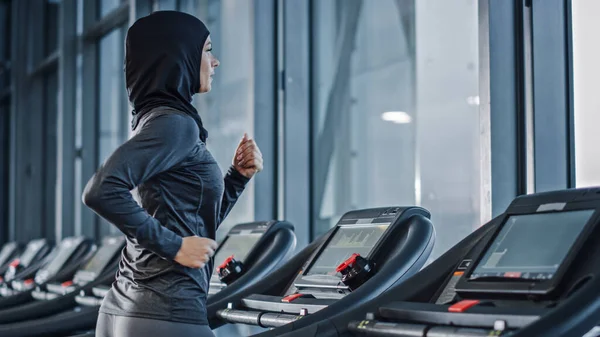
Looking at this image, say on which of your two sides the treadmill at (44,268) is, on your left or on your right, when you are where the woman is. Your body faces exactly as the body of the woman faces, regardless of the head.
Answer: on your left

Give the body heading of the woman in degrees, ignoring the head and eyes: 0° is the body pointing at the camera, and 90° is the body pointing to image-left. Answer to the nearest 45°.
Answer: approximately 270°

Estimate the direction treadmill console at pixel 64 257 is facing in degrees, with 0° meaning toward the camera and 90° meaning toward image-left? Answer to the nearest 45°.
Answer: approximately 45°

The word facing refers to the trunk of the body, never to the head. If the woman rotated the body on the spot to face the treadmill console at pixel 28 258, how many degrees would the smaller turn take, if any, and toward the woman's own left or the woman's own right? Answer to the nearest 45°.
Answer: approximately 90° to the woman's own left

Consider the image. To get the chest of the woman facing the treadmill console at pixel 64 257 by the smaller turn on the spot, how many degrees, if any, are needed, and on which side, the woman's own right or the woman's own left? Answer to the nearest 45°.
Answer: approximately 90° to the woman's own left

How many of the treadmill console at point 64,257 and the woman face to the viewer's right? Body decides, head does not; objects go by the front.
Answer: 1

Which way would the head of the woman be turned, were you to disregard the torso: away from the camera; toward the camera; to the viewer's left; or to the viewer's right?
to the viewer's right

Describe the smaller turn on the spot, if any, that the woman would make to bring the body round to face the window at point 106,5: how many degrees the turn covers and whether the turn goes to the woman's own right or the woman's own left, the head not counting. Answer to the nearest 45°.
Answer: approximately 90° to the woman's own left

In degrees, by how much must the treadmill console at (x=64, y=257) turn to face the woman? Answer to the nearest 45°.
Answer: approximately 45° to its left
